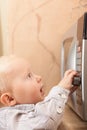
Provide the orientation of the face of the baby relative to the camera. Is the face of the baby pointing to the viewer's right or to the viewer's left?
to the viewer's right

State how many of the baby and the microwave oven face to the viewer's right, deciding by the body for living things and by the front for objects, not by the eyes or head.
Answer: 1

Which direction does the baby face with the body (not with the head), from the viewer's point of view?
to the viewer's right

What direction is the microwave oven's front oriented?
to the viewer's left

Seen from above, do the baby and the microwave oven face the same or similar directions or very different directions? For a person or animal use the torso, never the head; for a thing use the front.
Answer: very different directions
